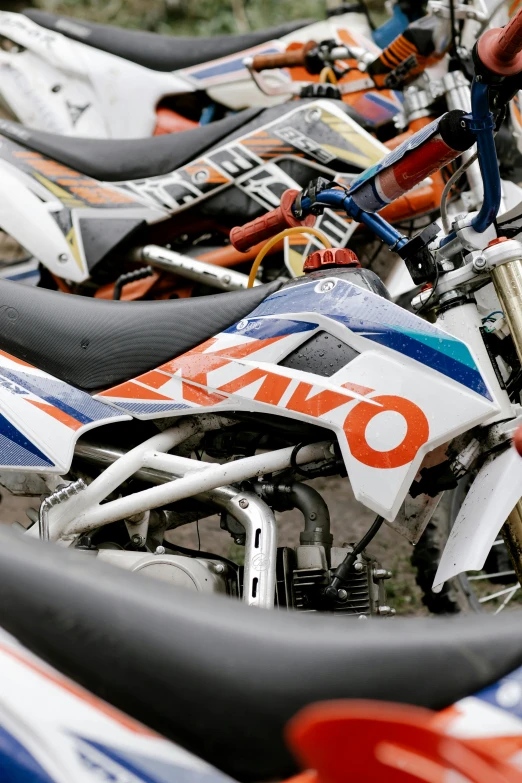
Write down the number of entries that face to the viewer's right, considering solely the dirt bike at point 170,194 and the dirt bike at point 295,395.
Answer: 2

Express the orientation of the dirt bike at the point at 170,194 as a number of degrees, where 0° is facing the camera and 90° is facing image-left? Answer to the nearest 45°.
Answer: approximately 270°

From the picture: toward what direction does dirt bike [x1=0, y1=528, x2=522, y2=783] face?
to the viewer's right

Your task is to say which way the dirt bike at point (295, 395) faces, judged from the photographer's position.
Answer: facing to the right of the viewer

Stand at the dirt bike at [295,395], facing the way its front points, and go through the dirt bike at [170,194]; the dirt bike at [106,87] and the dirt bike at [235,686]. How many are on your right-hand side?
1

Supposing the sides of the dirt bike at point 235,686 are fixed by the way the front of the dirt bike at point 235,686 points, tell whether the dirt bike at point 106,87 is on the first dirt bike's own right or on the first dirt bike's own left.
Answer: on the first dirt bike's own left

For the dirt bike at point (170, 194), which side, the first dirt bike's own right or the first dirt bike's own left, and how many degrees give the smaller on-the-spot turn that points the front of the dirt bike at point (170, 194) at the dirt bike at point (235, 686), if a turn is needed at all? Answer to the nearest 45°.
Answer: approximately 90° to the first dirt bike's own right

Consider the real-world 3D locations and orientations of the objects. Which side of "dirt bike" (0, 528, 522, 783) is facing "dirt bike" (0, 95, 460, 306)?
left

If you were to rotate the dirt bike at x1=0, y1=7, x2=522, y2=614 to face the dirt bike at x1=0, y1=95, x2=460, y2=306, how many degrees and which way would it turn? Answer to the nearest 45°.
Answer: approximately 90° to its left
